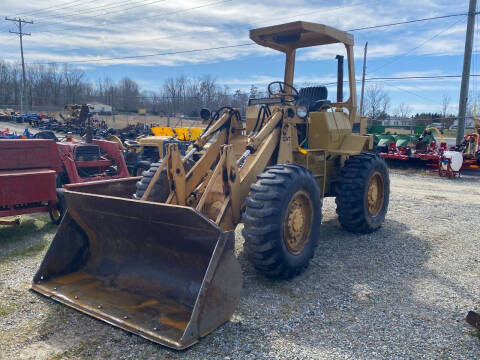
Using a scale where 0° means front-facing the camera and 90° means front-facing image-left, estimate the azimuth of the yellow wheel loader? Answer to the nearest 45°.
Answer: approximately 45°

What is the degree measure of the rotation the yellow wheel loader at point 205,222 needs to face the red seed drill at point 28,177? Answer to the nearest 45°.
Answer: approximately 90° to its right

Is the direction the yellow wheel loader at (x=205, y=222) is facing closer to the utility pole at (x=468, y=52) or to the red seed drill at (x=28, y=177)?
the red seed drill

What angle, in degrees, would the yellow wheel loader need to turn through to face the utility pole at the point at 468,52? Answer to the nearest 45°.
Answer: approximately 180°
